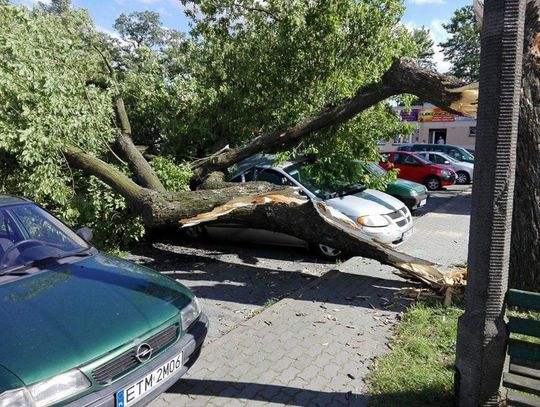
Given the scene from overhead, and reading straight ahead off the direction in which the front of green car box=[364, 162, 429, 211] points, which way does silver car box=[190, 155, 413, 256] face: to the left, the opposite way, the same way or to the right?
the same way

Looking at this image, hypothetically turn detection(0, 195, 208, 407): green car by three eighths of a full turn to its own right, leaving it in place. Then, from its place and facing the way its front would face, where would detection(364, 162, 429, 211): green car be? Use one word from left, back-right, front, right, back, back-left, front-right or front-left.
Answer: back-right

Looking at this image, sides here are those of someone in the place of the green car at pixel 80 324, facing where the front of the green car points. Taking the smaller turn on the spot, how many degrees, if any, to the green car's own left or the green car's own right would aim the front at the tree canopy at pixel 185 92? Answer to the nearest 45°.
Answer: approximately 135° to the green car's own left

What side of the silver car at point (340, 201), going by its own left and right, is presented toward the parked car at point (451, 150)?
left

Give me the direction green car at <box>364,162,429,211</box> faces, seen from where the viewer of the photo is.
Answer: facing the viewer and to the right of the viewer

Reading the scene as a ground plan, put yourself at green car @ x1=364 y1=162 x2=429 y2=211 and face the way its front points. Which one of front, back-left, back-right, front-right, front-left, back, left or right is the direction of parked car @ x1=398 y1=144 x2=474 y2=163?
back-left

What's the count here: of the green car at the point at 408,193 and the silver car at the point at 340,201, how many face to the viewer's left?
0

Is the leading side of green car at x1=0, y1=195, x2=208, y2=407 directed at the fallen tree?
no

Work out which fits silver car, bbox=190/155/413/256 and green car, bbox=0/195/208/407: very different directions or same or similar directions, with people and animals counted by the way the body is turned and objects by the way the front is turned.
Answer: same or similar directions

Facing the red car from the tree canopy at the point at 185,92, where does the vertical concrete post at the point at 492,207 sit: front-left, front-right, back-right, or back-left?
back-right

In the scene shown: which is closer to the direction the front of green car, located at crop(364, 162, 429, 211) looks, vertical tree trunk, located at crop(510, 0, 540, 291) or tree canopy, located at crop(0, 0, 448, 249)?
the vertical tree trunk

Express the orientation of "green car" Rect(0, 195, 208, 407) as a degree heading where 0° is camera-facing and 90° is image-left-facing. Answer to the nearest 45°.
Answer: approximately 315°

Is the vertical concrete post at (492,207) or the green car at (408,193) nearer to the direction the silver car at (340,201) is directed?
the vertical concrete post

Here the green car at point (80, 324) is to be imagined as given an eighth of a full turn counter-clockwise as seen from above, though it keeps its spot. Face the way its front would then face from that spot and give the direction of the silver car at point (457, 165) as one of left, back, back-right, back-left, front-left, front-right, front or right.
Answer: front-left

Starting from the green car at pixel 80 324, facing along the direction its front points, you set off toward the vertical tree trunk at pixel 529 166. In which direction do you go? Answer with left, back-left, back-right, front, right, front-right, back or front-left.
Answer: front-left
